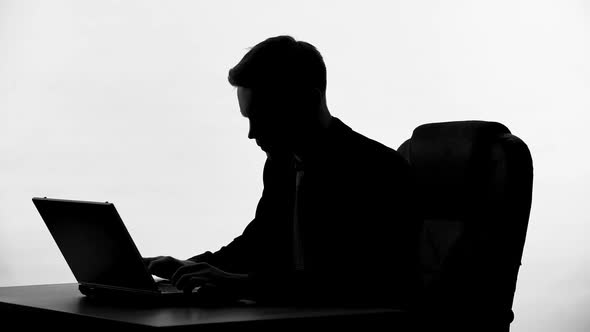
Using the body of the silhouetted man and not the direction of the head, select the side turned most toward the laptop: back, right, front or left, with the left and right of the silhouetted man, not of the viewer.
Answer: front

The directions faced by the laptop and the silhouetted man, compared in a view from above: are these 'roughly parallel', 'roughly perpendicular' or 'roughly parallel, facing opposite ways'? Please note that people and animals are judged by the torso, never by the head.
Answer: roughly parallel, facing opposite ways

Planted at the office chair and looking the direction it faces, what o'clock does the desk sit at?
The desk is roughly at 12 o'clock from the office chair.

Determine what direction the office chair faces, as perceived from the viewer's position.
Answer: facing the viewer and to the left of the viewer

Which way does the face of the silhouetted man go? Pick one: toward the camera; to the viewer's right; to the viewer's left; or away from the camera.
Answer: to the viewer's left

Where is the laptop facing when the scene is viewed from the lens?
facing away from the viewer and to the right of the viewer

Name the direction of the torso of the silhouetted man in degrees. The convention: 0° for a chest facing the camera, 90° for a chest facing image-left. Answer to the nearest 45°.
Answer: approximately 45°

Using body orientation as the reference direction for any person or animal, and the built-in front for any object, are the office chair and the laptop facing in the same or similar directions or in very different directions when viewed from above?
very different directions

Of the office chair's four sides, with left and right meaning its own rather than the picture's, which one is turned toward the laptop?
front
